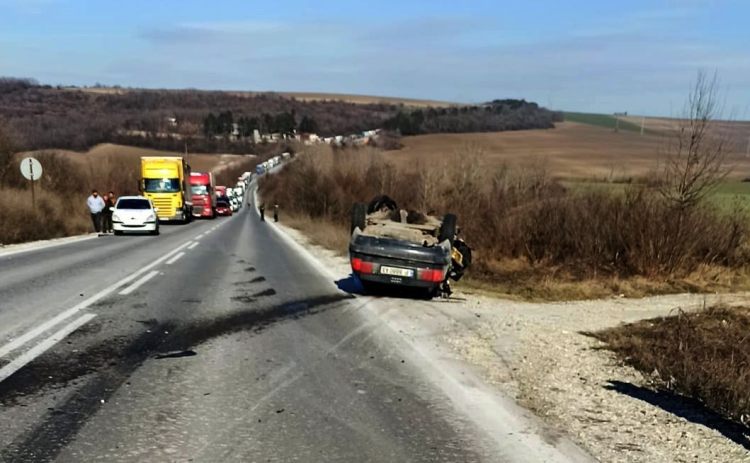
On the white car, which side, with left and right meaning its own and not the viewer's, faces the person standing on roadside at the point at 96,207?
right

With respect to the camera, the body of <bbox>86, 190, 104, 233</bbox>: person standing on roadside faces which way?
toward the camera

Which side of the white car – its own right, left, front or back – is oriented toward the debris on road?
front

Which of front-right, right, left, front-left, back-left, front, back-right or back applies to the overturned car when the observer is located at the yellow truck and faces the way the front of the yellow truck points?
front

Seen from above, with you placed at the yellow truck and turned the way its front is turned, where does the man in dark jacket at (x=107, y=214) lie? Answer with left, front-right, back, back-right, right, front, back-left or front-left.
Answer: front

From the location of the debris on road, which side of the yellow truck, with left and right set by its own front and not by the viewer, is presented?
front

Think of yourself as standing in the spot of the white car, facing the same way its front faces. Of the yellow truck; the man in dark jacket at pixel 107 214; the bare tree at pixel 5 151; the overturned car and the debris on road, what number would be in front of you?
2

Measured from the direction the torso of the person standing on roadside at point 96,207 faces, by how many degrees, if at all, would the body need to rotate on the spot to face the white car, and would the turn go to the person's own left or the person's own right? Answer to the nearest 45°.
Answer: approximately 90° to the person's own left

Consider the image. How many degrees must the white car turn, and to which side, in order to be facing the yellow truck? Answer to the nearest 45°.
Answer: approximately 180°

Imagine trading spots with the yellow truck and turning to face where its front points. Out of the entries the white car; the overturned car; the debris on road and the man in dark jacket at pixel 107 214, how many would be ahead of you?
4

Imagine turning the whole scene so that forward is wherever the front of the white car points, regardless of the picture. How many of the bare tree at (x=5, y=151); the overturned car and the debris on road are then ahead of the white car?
2

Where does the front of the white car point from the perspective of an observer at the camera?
facing the viewer

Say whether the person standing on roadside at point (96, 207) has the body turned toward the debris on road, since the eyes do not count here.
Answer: yes

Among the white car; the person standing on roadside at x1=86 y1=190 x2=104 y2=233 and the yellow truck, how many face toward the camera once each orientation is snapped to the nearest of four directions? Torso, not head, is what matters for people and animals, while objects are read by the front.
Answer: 3

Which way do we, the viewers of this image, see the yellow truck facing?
facing the viewer
